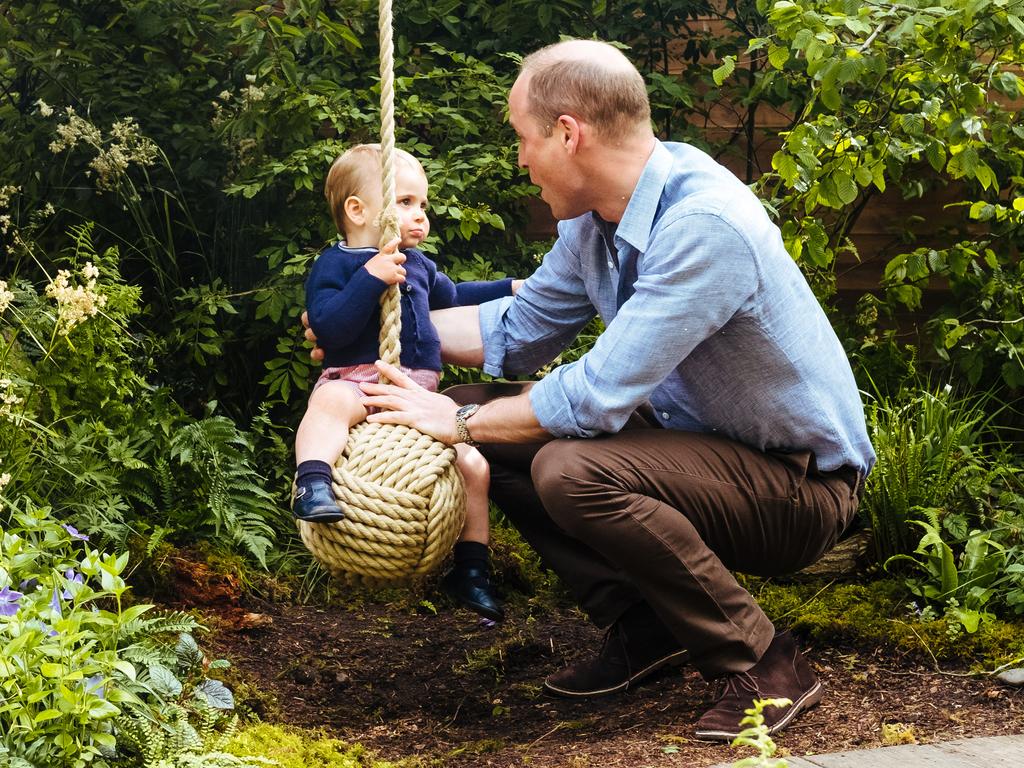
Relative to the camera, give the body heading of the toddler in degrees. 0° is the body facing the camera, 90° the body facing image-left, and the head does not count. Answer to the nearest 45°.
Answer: approximately 315°

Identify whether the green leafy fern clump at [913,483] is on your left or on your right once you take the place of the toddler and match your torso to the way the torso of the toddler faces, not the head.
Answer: on your left

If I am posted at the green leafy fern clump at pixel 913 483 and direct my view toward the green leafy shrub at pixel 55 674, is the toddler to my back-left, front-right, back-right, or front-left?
front-right

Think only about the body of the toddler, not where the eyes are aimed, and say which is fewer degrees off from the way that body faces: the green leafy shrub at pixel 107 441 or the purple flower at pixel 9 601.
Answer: the purple flower

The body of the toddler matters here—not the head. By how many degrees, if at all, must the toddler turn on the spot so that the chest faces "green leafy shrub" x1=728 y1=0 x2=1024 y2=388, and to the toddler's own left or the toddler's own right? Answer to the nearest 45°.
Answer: approximately 90° to the toddler's own left

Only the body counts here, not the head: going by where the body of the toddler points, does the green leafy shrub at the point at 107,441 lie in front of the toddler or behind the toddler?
behind

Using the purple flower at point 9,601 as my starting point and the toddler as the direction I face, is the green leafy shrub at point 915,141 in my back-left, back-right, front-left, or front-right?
front-right
